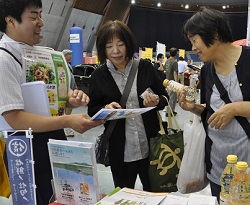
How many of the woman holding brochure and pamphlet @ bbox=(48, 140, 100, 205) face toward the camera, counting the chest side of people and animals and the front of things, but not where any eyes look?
2

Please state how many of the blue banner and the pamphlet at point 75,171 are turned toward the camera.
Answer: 2

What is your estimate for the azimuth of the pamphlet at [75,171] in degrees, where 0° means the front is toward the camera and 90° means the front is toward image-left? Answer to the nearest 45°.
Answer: approximately 0°

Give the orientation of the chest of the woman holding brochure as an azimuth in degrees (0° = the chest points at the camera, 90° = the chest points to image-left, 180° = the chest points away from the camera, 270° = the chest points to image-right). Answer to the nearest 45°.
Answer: approximately 0°

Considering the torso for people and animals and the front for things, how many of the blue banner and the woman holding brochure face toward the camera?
2

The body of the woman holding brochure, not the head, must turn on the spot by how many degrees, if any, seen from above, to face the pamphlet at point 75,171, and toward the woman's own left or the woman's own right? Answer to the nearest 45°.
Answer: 0° — they already face it

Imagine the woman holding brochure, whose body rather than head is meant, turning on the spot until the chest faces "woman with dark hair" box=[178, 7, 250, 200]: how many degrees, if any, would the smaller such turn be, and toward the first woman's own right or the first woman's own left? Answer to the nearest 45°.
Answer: approximately 45° to the first woman's own left

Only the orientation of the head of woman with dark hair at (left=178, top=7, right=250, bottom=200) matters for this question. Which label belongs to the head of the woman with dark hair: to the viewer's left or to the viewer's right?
to the viewer's left
